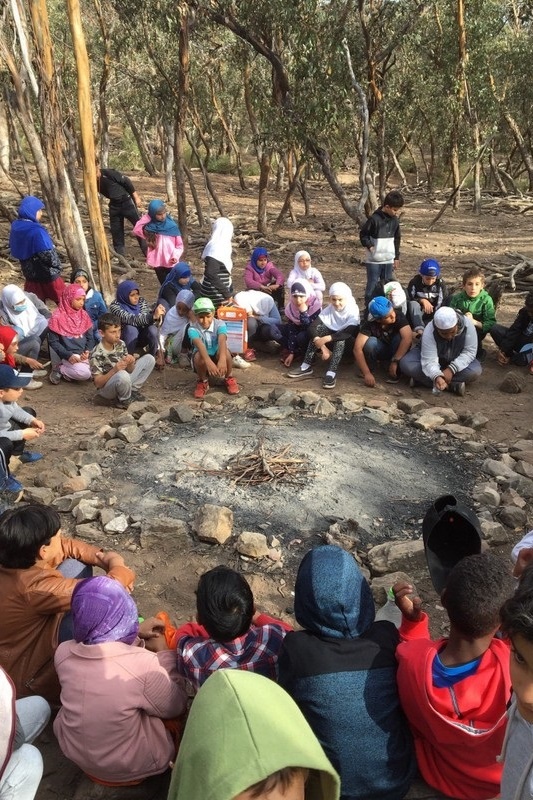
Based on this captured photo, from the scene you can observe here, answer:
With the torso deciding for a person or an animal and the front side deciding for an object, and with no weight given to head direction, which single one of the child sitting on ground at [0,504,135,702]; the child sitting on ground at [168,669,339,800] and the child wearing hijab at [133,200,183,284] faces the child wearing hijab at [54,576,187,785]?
the child wearing hijab at [133,200,183,284]

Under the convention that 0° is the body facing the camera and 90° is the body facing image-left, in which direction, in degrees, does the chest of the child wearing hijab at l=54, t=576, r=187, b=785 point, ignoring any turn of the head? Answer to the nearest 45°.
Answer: approximately 225°

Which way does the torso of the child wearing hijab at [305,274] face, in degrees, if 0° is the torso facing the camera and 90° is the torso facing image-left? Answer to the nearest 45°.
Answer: approximately 0°

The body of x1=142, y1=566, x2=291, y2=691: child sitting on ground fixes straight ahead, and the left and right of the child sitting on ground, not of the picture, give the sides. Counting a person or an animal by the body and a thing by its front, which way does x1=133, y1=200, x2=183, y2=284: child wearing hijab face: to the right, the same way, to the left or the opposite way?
the opposite way

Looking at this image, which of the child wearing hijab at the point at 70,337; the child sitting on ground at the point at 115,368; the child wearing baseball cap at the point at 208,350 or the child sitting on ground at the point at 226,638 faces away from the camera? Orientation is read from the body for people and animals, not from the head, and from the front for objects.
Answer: the child sitting on ground at the point at 226,638

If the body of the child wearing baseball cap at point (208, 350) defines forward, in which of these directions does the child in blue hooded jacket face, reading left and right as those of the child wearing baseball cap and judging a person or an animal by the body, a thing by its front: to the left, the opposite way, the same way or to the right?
the opposite way

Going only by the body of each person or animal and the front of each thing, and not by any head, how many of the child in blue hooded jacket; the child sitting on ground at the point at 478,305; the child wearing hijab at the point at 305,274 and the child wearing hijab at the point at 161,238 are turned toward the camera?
3

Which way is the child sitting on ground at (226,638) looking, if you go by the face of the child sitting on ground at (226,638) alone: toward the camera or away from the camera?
away from the camera

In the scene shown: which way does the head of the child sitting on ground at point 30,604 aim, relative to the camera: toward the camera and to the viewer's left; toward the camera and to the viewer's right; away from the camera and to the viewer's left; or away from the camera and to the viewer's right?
away from the camera and to the viewer's right

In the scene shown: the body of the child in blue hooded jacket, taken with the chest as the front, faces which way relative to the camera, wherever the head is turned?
away from the camera

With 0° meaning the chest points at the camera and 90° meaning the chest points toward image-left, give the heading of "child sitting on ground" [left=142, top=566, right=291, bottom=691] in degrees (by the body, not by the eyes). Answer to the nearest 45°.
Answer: approximately 180°

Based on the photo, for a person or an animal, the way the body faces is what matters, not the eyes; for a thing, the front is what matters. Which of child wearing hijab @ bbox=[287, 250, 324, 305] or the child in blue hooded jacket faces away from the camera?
the child in blue hooded jacket
